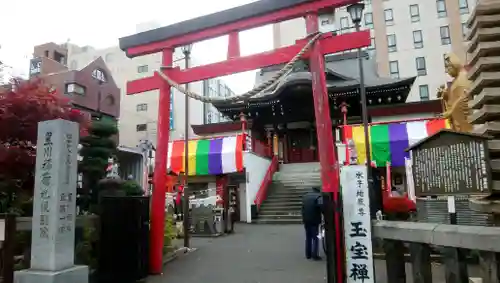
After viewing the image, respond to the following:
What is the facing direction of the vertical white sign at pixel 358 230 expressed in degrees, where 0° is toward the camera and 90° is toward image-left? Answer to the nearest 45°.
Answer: approximately 0°

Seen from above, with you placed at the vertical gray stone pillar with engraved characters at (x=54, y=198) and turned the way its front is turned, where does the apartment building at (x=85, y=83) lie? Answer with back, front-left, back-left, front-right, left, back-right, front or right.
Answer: back-right

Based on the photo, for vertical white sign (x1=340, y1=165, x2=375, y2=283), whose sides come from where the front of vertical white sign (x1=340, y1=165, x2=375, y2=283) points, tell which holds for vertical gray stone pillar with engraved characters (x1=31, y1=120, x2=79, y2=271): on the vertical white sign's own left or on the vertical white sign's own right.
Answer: on the vertical white sign's own right

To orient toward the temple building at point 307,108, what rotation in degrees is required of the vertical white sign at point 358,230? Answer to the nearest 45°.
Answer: approximately 180°

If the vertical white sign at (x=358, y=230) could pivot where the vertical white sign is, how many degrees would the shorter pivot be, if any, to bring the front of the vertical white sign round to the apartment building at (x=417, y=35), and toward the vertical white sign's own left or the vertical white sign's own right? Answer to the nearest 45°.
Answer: approximately 180°

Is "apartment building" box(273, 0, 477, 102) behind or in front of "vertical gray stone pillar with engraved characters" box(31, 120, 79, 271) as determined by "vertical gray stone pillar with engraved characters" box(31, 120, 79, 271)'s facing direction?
behind

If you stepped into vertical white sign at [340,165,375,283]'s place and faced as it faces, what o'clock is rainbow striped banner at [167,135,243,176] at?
The rainbow striped banner is roughly at 5 o'clock from the vertical white sign.

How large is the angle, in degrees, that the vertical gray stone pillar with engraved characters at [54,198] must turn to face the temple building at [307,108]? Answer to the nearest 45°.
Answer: approximately 180°

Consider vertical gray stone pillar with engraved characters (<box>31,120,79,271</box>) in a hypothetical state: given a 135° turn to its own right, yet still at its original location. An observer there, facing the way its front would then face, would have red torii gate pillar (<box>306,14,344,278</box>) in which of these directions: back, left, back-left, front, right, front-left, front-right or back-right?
right

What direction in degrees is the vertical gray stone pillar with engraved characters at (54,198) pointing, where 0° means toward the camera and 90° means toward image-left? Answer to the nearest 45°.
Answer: approximately 45°

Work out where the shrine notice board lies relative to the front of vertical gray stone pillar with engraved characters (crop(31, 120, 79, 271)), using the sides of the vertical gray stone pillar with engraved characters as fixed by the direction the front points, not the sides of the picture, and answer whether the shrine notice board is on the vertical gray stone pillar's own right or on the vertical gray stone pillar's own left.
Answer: on the vertical gray stone pillar's own left
